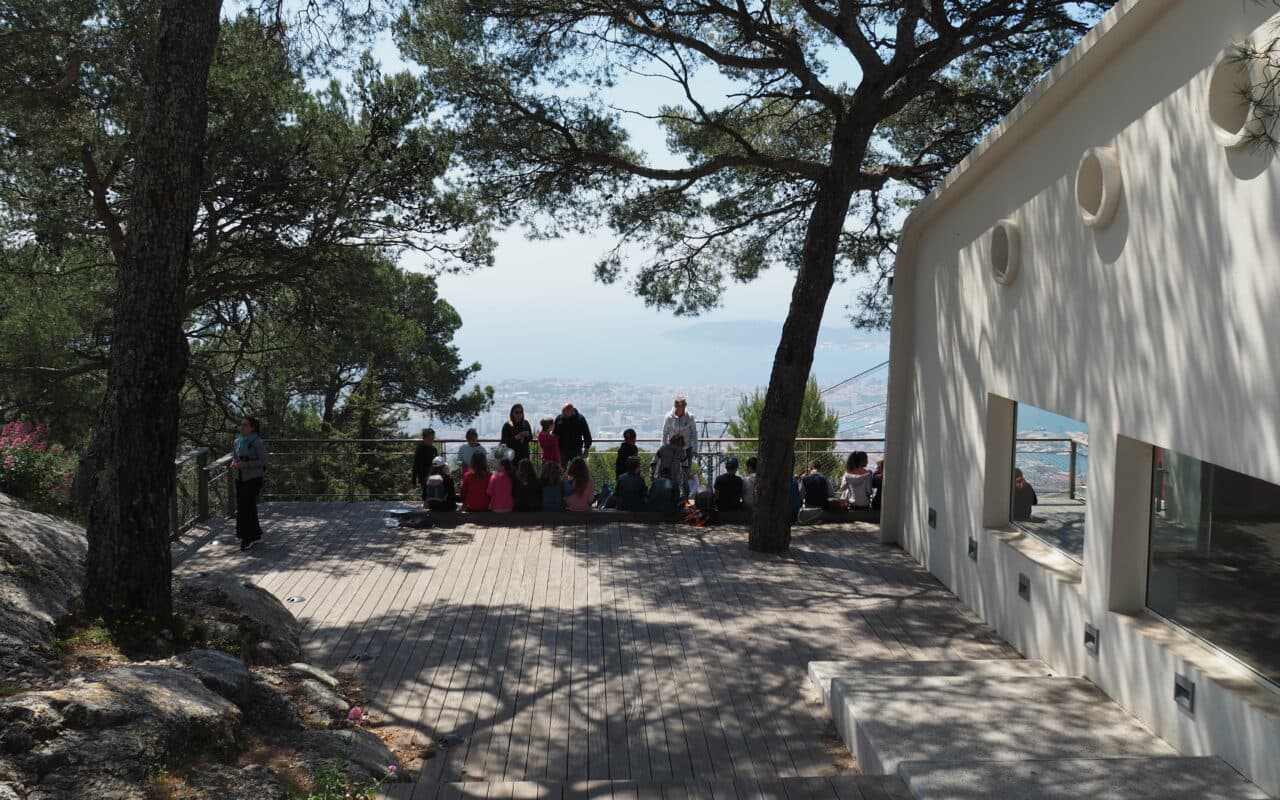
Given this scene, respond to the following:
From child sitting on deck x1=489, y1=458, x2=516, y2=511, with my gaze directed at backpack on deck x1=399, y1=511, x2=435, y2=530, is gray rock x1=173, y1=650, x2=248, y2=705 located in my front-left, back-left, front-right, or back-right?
front-left

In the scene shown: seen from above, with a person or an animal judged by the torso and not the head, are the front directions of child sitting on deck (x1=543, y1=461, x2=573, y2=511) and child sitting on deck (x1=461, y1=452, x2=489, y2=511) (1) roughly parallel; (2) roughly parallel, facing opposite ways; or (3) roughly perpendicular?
roughly parallel

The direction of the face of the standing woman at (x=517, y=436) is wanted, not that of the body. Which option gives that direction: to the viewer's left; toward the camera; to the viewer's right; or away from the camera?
toward the camera
